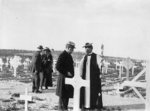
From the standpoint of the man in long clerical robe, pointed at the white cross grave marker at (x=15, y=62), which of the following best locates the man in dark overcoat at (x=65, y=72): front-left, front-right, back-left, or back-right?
front-left

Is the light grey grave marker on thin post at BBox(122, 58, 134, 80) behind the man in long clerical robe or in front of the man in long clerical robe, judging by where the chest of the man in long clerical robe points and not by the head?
behind

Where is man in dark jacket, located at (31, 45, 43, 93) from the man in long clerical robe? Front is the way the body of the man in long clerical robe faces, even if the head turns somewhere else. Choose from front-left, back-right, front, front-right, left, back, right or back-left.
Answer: right

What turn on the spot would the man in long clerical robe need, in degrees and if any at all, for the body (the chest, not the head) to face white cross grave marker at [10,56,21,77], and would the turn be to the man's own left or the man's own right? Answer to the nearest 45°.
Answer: approximately 90° to the man's own right

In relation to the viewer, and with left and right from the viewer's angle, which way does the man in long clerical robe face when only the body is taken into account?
facing the viewer and to the left of the viewer

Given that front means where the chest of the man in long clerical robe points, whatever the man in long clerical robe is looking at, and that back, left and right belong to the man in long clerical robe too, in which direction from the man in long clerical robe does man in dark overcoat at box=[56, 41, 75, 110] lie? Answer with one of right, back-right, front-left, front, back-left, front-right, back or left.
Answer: front-right

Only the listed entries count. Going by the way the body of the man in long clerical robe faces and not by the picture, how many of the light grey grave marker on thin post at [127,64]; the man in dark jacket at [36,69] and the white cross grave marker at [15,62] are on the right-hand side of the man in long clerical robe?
2

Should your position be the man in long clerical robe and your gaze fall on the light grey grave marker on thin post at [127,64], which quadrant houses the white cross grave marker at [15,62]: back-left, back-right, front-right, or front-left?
front-left

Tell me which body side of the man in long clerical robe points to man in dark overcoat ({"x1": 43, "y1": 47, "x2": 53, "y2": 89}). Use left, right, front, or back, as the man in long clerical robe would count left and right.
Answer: right
